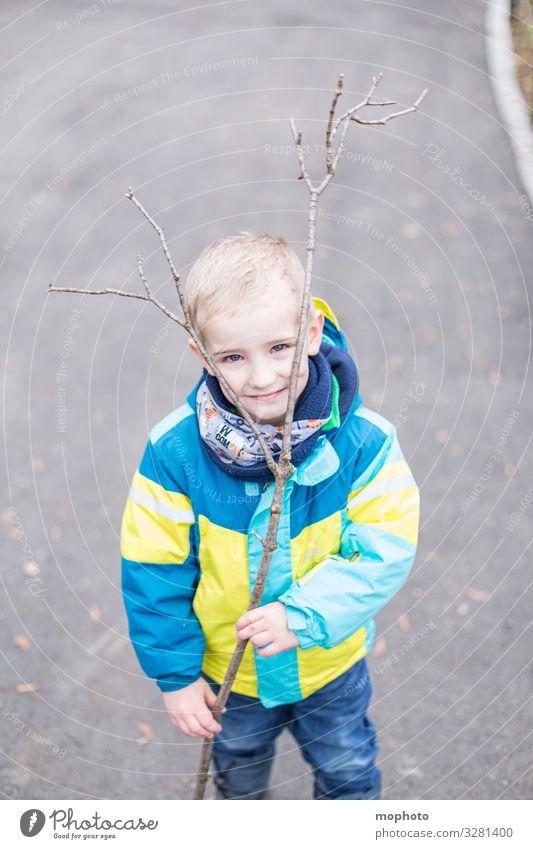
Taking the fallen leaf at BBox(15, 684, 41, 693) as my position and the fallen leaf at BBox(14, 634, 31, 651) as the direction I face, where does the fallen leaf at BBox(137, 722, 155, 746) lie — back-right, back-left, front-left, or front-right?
back-right

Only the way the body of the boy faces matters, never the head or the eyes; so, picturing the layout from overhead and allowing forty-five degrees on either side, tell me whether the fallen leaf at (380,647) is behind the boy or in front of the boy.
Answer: behind

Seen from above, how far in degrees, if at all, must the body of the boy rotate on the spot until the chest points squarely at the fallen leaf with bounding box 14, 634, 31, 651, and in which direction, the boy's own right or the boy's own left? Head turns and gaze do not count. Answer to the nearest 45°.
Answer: approximately 135° to the boy's own right

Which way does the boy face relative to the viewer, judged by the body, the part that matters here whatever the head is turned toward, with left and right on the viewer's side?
facing the viewer

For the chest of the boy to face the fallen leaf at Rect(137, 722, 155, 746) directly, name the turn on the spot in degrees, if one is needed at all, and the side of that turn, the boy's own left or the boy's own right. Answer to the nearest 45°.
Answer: approximately 135° to the boy's own right

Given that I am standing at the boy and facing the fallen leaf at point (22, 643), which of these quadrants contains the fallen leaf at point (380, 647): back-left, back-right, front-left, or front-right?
front-right

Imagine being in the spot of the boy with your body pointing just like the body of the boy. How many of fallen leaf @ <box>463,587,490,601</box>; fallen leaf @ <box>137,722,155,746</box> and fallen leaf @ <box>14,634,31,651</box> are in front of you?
0

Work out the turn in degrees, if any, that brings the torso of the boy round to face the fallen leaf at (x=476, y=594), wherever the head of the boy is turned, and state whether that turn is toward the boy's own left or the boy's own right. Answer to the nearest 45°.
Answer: approximately 135° to the boy's own left

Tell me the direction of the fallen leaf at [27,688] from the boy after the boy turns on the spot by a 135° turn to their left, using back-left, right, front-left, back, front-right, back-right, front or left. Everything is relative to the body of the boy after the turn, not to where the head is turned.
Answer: left

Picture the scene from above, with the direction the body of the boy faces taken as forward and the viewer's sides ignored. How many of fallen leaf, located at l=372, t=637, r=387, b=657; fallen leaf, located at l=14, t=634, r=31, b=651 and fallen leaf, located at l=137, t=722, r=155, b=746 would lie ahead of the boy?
0

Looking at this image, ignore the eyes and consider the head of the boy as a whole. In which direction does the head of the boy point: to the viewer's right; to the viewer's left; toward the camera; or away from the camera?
toward the camera

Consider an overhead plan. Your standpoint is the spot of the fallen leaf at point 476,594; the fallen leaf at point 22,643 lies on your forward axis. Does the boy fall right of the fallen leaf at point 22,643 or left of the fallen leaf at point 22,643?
left
